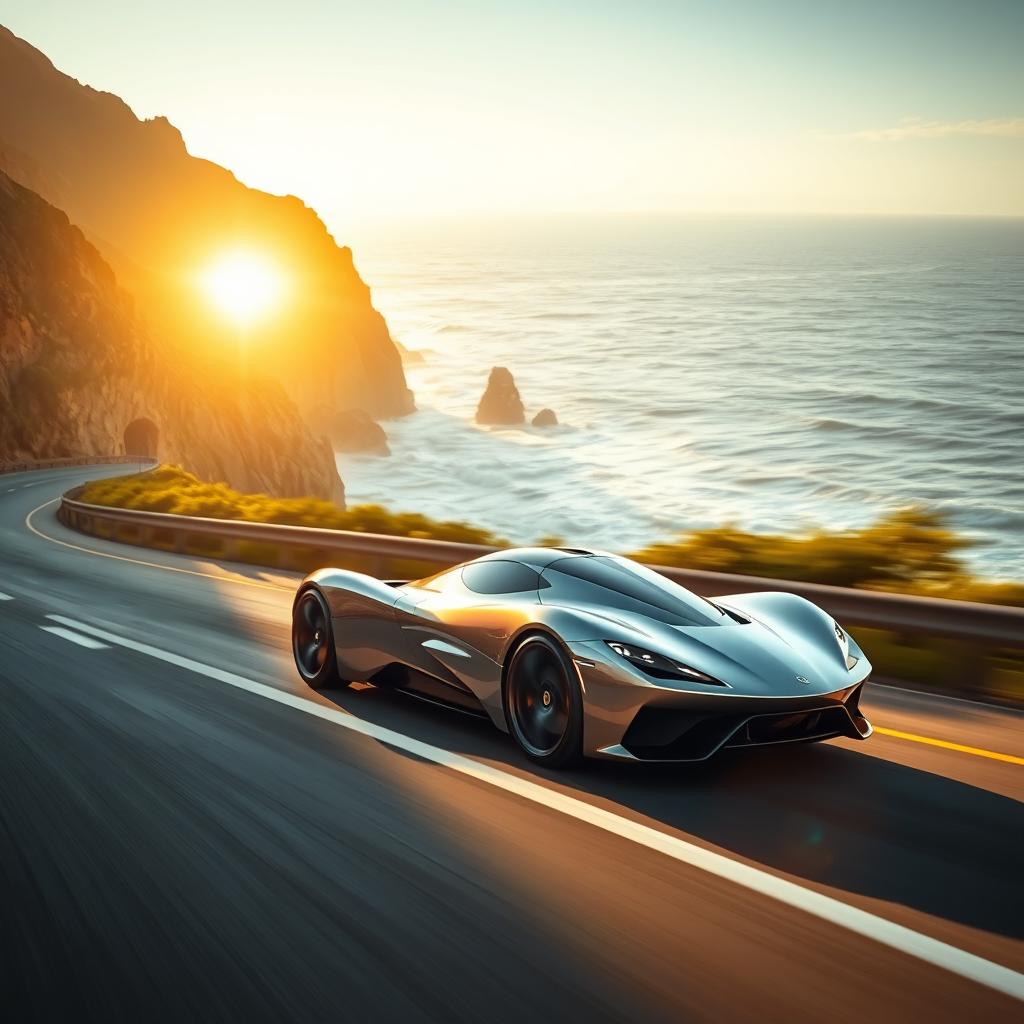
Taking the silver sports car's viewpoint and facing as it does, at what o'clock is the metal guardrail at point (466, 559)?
The metal guardrail is roughly at 7 o'clock from the silver sports car.

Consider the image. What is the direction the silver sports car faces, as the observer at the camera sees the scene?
facing the viewer and to the right of the viewer
